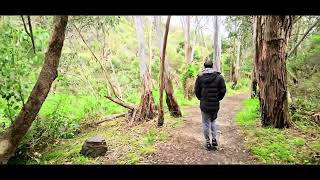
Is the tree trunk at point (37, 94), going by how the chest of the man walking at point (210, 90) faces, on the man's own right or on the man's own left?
on the man's own left

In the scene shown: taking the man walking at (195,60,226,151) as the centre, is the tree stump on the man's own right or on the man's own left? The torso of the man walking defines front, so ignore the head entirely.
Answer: on the man's own left

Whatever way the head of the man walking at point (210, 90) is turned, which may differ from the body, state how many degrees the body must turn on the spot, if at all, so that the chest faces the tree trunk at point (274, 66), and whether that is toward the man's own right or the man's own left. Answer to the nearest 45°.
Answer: approximately 45° to the man's own right

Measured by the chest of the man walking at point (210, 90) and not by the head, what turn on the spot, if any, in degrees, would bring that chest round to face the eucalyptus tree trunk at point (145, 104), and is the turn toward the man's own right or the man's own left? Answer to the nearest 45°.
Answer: approximately 45° to the man's own left

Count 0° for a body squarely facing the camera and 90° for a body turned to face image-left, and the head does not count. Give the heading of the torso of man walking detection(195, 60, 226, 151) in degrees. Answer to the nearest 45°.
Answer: approximately 180°

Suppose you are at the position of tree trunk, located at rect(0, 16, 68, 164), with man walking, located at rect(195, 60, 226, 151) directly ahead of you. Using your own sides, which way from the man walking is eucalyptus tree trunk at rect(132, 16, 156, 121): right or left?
left

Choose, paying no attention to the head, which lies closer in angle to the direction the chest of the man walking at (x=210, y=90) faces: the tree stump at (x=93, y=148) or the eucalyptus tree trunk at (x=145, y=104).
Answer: the eucalyptus tree trunk
